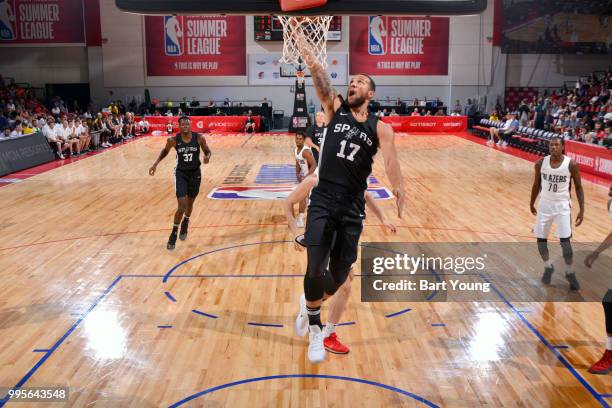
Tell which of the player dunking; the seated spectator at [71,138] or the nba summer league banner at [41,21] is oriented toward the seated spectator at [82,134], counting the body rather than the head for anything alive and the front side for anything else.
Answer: the nba summer league banner

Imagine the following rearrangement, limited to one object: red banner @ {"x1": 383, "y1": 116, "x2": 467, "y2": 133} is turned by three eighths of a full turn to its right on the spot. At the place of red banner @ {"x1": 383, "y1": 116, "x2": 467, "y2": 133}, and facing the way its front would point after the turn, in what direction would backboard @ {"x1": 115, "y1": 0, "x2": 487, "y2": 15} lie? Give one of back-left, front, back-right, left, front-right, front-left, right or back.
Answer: back-left

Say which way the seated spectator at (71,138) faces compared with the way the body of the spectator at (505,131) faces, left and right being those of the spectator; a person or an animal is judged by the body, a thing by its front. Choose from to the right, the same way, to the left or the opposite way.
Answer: the opposite way

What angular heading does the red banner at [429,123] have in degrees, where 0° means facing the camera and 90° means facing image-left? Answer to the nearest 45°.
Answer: approximately 0°

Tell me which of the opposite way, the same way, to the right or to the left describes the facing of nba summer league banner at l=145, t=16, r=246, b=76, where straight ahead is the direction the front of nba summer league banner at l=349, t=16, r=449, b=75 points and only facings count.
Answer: the same way

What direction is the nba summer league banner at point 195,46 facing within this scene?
toward the camera

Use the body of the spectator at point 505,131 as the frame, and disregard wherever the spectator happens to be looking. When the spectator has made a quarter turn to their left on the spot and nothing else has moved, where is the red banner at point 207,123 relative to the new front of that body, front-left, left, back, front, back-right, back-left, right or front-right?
right

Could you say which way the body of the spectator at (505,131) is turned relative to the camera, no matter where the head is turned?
to the viewer's left

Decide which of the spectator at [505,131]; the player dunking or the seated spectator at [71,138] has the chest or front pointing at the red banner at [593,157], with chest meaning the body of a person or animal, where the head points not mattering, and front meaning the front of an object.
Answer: the seated spectator

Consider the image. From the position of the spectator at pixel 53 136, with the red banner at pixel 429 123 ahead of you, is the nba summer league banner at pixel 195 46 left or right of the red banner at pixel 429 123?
left

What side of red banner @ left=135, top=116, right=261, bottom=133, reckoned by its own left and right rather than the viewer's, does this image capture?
front

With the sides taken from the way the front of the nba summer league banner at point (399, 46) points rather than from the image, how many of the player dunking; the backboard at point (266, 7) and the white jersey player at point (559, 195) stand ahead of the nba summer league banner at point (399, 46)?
3

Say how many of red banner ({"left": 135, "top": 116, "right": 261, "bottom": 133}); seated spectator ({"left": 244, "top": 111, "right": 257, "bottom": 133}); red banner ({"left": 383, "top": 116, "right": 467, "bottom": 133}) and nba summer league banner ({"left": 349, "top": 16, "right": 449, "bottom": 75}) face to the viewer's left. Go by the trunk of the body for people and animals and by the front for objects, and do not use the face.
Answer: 0

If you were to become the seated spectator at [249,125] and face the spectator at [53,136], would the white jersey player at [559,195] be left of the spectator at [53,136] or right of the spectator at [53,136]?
left

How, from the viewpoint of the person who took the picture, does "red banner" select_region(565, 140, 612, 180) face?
facing the viewer and to the left of the viewer

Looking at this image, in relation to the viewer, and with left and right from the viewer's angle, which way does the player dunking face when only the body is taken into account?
facing the viewer

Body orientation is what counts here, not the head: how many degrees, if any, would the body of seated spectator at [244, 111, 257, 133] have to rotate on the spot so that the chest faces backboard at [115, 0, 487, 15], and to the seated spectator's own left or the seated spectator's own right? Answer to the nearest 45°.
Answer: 0° — they already face it

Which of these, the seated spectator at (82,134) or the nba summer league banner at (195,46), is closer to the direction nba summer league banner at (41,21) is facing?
the seated spectator

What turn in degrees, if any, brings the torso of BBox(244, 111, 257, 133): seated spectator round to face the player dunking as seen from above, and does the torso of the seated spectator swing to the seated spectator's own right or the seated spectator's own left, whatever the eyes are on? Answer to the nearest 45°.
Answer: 0° — they already face them

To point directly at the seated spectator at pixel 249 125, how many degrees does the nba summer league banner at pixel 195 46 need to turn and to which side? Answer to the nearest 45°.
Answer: approximately 45° to its left
